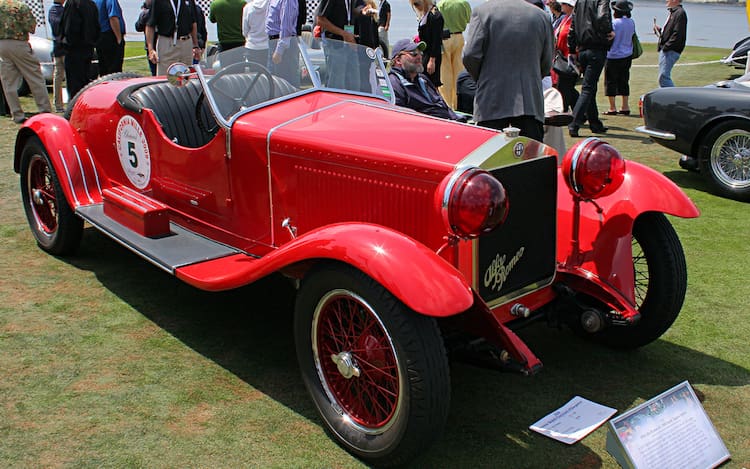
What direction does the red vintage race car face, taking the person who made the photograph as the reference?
facing the viewer and to the right of the viewer

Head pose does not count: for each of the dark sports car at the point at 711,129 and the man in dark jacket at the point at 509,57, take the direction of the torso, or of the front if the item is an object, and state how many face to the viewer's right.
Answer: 1

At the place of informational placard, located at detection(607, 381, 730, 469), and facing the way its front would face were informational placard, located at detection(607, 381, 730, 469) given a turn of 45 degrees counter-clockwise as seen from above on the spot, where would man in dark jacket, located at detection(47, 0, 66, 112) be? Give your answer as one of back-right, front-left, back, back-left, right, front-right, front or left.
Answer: back-left

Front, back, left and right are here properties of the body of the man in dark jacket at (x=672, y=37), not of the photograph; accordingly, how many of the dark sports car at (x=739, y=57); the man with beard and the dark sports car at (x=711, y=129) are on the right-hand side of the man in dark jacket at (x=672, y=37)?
1

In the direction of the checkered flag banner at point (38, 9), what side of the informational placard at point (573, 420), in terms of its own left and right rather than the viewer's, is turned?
back

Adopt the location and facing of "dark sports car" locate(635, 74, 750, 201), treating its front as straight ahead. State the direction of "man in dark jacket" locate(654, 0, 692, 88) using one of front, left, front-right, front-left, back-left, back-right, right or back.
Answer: left

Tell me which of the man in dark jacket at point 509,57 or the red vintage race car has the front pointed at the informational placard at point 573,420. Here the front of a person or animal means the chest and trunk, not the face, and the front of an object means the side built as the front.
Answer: the red vintage race car

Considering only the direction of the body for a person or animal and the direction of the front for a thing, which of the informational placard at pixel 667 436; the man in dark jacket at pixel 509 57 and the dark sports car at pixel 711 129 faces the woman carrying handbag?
the man in dark jacket

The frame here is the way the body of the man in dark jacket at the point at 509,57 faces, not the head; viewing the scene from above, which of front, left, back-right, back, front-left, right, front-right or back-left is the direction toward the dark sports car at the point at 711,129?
front-right

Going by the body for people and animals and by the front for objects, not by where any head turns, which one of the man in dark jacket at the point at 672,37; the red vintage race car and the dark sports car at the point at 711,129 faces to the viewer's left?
the man in dark jacket

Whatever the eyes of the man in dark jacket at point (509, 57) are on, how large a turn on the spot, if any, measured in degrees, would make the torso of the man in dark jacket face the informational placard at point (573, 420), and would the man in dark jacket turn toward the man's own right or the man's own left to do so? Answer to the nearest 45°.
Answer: approximately 180°

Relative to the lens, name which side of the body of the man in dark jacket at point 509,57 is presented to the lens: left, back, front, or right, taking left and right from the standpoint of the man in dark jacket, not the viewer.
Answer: back

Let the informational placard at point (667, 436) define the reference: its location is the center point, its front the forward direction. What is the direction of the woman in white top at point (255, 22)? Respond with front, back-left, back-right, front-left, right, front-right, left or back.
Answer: back

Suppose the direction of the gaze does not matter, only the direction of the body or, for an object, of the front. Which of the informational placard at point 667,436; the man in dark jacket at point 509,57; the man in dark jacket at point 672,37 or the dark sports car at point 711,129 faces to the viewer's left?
the man in dark jacket at point 672,37

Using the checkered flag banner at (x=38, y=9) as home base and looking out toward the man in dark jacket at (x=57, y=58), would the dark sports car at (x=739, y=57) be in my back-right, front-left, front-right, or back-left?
front-left

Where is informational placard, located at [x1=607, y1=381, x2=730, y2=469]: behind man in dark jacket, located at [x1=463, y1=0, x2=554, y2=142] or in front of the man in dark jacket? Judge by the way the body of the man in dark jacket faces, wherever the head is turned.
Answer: behind

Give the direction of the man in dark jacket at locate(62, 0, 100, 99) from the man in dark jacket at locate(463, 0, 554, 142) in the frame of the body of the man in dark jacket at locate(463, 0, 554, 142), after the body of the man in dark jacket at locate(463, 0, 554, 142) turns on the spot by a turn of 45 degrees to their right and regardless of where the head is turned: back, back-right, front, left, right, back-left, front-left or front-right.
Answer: left

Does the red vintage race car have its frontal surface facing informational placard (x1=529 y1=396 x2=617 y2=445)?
yes
